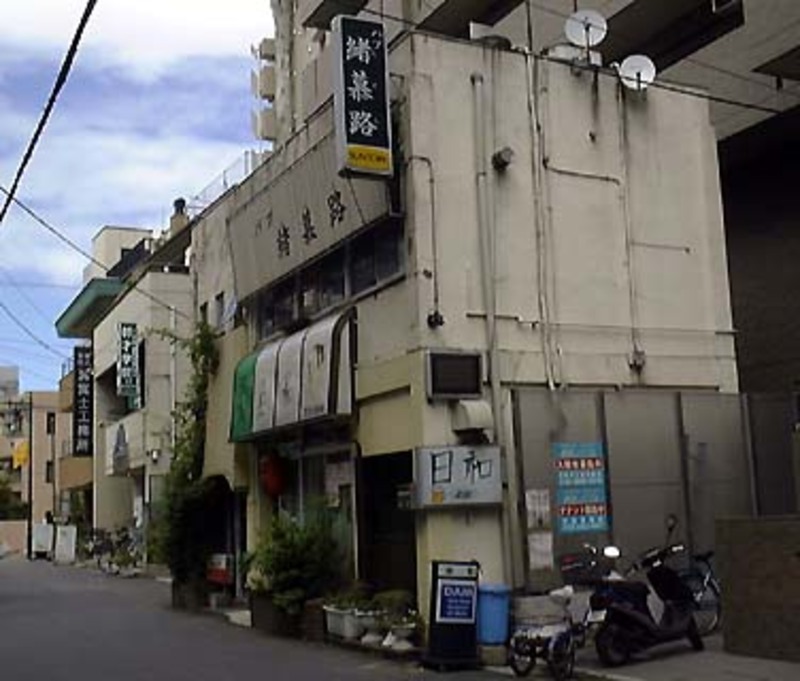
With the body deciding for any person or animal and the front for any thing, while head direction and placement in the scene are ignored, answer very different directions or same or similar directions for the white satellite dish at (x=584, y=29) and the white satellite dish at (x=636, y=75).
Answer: same or similar directions

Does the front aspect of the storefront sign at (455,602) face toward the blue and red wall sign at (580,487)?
no

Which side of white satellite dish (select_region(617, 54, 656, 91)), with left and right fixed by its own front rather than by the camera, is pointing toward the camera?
front

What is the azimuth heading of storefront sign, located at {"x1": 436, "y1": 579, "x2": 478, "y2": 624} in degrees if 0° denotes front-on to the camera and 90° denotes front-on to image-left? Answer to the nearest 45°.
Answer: approximately 0°

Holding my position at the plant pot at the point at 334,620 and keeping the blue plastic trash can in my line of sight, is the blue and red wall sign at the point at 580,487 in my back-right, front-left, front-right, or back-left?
front-left

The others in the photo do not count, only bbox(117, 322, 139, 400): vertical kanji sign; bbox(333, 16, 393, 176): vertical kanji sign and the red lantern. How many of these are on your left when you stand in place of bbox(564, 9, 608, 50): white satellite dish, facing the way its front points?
0

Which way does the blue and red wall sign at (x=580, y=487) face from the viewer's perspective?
toward the camera

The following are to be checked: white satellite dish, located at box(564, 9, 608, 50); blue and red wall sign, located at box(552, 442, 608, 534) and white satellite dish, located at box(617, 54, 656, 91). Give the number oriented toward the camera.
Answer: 3

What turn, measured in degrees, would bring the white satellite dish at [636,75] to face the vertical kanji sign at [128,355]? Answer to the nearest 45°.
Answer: approximately 135° to its right
